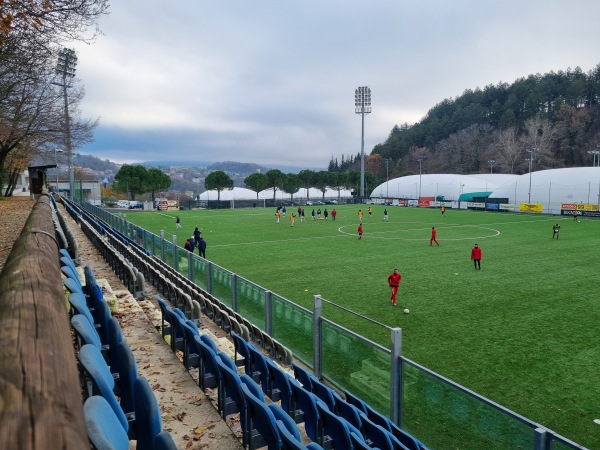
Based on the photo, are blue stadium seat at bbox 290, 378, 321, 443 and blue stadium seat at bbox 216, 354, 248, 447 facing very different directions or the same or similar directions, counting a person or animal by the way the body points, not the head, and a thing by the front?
same or similar directions

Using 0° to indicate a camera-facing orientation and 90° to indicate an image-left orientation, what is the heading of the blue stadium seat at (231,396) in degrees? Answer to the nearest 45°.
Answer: approximately 225°

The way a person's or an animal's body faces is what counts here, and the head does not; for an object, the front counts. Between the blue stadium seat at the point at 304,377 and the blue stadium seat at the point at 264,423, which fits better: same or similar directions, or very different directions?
same or similar directions

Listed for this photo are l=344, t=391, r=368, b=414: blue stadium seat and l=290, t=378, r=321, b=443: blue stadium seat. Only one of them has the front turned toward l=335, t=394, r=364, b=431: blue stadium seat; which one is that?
l=290, t=378, r=321, b=443: blue stadium seat

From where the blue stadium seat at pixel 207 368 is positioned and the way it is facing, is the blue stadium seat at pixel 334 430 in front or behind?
in front

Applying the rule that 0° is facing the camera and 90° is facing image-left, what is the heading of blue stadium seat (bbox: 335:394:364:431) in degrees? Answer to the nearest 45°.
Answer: approximately 225°

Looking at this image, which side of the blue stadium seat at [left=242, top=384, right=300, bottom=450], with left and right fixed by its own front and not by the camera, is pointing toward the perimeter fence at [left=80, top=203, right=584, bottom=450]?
front

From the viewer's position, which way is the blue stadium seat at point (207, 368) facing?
facing to the right of the viewer

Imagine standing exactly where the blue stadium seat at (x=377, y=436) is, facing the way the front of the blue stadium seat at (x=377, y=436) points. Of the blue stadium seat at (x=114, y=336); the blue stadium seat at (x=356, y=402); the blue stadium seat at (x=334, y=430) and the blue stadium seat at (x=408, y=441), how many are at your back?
2

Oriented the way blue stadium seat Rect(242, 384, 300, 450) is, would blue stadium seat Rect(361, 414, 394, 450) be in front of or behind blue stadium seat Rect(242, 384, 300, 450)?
in front

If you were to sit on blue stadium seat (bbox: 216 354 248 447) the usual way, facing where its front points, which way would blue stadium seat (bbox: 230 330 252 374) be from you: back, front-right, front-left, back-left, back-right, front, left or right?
front-left

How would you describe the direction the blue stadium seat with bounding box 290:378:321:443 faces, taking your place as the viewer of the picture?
facing away from the viewer and to the right of the viewer

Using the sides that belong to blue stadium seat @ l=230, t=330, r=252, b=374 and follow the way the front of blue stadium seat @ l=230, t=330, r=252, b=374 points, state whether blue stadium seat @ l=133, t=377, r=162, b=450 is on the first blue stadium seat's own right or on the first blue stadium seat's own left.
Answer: on the first blue stadium seat's own right

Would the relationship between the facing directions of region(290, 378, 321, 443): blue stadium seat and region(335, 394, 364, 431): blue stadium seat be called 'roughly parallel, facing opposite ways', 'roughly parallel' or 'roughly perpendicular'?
roughly parallel
